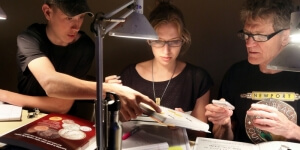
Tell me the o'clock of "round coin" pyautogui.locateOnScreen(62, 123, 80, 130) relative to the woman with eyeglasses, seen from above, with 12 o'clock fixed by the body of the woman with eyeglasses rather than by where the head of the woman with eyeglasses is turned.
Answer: The round coin is roughly at 1 o'clock from the woman with eyeglasses.

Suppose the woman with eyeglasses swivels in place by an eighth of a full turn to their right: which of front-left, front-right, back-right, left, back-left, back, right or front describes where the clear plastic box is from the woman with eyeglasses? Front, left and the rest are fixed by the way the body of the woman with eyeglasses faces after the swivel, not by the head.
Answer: front-left

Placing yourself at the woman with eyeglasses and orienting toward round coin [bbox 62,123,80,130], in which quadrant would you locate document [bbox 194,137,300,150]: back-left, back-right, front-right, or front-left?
front-left

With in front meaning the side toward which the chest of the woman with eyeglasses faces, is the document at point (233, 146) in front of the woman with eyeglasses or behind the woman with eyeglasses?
in front

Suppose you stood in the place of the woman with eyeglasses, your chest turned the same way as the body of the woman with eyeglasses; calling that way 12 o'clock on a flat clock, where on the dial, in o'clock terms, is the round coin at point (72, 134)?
The round coin is roughly at 1 o'clock from the woman with eyeglasses.

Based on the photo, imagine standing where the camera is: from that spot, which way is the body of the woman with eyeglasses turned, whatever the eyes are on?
toward the camera

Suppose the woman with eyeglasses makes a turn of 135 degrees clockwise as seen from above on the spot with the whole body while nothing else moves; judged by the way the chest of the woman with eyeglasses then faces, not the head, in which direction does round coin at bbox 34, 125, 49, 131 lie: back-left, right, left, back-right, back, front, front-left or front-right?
left

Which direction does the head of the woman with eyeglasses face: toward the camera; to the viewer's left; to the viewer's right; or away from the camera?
toward the camera

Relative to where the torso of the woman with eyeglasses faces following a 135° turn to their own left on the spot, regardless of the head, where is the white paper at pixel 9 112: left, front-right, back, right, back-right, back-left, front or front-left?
back

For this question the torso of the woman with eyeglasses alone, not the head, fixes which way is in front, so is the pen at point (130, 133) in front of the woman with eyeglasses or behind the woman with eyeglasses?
in front

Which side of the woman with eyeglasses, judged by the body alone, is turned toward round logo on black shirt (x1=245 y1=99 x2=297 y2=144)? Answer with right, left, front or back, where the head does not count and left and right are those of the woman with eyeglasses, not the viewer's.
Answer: left
